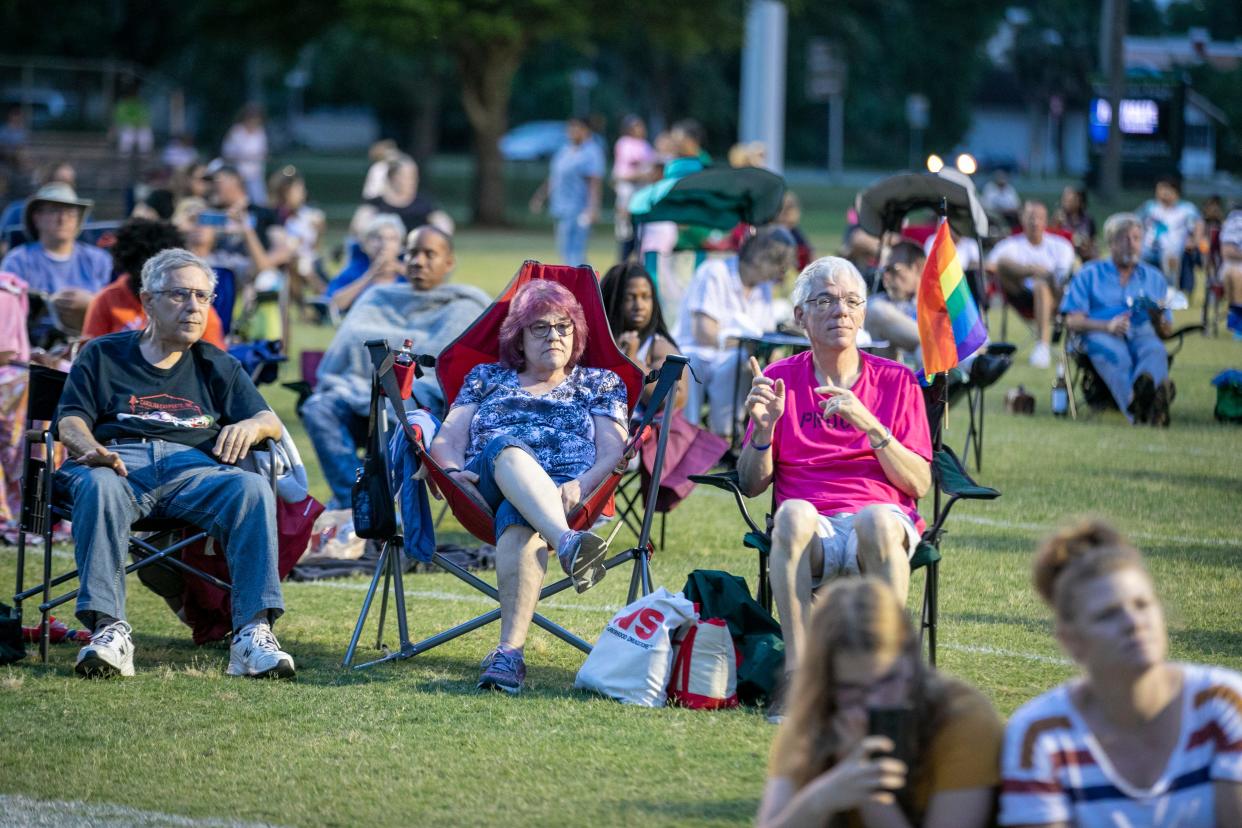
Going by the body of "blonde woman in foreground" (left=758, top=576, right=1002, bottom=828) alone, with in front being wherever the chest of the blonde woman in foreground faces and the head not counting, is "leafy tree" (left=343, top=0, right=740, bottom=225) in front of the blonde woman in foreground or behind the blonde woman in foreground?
behind

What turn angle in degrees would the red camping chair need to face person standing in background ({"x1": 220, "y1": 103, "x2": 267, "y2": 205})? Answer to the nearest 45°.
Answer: approximately 180°

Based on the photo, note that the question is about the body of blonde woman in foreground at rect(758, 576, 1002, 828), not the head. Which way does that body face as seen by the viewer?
toward the camera

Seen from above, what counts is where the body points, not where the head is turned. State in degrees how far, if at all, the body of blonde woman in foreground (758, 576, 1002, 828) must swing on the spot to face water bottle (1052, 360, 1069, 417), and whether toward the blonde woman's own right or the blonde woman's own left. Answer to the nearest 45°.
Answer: approximately 180°

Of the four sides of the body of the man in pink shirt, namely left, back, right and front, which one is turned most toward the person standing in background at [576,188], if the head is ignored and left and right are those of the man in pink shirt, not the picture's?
back

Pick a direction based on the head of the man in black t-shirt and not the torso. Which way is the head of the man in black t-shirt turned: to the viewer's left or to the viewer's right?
to the viewer's right

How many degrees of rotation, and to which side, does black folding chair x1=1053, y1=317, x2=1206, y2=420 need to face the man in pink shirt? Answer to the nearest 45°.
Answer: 0° — it already faces them

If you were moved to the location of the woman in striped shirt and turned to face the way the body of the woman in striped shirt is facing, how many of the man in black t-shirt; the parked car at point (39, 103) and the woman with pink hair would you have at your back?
3

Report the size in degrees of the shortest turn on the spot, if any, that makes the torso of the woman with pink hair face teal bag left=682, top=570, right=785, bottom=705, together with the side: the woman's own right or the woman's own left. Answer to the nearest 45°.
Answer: approximately 45° to the woman's own left

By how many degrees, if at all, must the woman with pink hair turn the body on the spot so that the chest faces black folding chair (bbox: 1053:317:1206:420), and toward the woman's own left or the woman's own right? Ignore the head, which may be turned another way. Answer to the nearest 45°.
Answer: approximately 135° to the woman's own left

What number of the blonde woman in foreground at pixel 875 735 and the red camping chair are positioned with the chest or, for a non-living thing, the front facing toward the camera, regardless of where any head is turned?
2

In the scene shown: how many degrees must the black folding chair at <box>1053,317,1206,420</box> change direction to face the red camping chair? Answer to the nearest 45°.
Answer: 0° — it already faces it

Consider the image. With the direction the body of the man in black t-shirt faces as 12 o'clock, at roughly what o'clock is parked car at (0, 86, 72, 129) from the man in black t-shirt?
The parked car is roughly at 6 o'clock from the man in black t-shirt.

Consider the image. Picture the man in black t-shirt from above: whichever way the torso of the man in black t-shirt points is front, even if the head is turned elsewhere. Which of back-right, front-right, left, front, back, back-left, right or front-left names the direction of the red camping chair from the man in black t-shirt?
left

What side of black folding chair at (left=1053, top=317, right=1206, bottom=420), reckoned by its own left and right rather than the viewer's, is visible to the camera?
front
